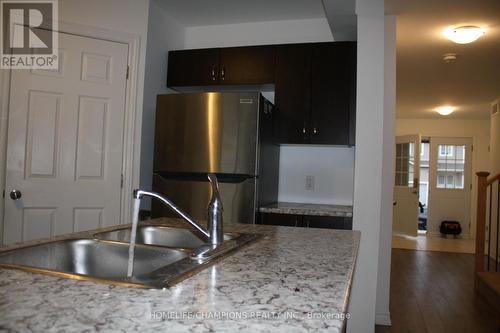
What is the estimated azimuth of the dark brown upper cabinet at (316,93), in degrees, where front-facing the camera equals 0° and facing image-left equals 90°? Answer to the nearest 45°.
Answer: approximately 0°

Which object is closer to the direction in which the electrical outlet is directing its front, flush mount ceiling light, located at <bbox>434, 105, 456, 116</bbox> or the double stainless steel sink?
the double stainless steel sink

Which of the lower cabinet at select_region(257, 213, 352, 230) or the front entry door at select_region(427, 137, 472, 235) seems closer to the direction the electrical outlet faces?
the lower cabinet
